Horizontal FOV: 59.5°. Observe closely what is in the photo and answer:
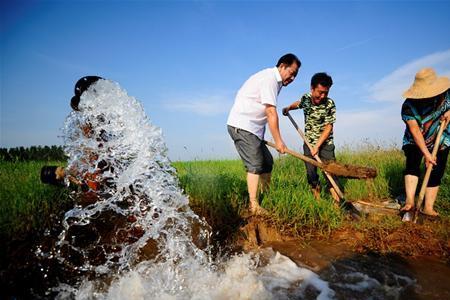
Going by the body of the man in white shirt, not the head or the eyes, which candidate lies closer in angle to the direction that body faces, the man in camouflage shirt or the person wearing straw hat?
the person wearing straw hat

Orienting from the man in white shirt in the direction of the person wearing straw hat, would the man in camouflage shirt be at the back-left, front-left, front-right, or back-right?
front-left

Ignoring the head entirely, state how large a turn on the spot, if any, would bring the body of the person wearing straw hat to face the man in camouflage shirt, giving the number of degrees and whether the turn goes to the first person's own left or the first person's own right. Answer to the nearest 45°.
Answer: approximately 90° to the first person's own right

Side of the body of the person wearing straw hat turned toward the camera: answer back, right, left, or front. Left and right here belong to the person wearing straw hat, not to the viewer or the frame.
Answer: front

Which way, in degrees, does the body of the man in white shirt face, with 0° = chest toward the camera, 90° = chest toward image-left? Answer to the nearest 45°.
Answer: approximately 270°

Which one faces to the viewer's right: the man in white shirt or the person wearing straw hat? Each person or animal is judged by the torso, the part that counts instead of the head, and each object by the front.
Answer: the man in white shirt

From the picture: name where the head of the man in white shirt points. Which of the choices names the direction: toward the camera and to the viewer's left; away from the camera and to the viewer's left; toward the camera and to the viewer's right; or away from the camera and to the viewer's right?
toward the camera and to the viewer's right

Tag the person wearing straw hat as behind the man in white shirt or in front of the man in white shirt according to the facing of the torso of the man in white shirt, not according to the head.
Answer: in front

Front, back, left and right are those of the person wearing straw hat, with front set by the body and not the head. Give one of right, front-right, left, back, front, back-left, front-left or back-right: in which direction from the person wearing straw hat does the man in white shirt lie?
front-right

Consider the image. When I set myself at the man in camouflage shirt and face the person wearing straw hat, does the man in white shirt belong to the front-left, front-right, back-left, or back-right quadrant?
back-right

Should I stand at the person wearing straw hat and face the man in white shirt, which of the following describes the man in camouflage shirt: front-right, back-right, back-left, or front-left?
front-right
